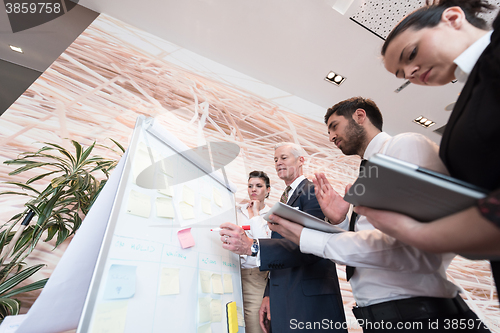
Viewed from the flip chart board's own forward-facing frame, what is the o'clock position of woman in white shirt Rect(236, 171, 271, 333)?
The woman in white shirt is roughly at 9 o'clock from the flip chart board.

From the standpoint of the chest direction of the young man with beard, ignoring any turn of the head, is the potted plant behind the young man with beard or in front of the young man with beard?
in front

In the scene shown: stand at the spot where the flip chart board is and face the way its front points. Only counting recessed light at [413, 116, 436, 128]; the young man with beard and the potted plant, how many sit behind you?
1

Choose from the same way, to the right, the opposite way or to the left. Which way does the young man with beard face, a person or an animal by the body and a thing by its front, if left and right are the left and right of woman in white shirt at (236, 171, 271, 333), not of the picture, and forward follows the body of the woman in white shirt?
to the right

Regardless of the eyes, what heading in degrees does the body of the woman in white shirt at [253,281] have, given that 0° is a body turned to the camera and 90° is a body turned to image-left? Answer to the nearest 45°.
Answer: approximately 45°

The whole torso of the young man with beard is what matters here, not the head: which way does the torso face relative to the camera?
to the viewer's left

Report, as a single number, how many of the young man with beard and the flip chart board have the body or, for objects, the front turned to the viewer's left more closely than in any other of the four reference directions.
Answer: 1

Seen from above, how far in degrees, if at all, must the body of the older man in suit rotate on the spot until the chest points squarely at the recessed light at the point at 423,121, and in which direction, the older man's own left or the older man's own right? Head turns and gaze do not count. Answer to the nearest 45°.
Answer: approximately 180°

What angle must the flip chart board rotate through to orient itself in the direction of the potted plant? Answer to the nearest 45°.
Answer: approximately 180°

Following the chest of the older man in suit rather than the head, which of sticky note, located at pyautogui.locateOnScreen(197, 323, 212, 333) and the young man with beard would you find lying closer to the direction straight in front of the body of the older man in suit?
the sticky note

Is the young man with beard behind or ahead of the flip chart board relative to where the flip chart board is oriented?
ahead
